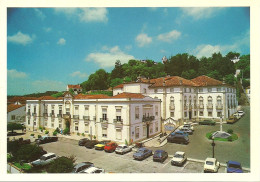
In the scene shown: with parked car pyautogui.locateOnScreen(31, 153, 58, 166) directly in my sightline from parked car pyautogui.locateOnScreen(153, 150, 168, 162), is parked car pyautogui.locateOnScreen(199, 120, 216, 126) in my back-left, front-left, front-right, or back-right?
back-right

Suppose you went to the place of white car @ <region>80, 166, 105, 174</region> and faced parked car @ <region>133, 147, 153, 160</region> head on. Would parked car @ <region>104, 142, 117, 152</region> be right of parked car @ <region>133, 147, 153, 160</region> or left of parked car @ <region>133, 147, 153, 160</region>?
left

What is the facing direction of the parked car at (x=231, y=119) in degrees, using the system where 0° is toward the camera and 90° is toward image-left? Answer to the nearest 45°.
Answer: approximately 45°

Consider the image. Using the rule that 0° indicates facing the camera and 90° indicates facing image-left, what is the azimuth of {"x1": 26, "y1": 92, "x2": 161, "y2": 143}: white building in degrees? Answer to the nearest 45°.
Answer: approximately 45°

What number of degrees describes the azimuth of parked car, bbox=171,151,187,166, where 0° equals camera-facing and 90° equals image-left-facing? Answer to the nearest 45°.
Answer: approximately 45°
